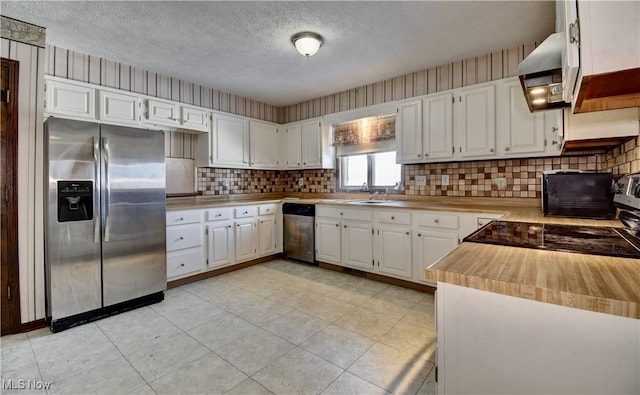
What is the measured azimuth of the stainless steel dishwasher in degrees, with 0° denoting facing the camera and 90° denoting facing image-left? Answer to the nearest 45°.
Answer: approximately 45°

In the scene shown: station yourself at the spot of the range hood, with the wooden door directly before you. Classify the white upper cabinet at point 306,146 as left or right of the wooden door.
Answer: right

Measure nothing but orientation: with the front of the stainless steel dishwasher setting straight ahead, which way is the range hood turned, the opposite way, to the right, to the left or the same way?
to the right

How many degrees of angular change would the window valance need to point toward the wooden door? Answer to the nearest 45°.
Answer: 0° — it already faces it

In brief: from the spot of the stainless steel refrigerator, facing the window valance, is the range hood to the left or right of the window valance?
right

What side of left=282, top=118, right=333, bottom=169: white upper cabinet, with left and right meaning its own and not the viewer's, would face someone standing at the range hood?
left

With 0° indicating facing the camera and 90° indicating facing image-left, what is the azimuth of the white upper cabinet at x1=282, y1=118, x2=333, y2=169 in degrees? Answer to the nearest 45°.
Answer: approximately 45°

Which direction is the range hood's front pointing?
to the viewer's left
